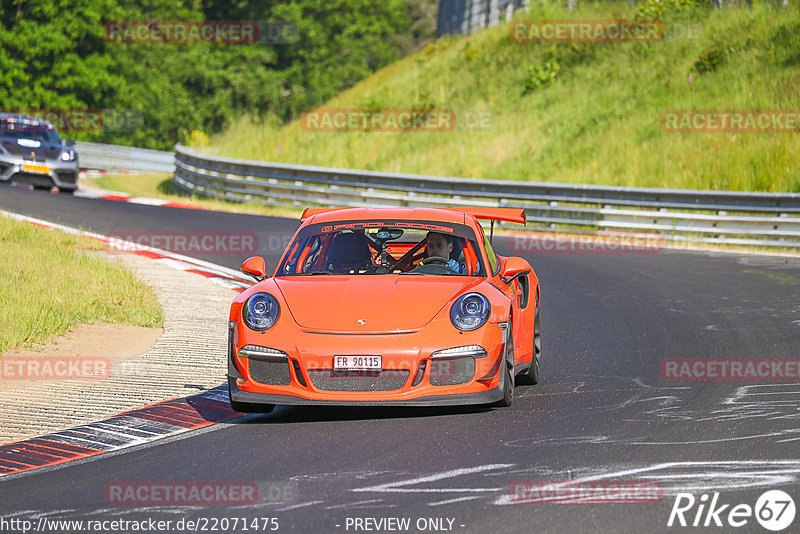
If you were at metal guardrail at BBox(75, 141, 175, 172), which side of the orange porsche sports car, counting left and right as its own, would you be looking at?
back

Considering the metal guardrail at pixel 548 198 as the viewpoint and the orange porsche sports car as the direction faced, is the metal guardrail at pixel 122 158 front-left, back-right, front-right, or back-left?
back-right

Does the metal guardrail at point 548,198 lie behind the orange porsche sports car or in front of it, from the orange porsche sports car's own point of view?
behind

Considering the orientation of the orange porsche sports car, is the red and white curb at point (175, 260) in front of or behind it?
behind

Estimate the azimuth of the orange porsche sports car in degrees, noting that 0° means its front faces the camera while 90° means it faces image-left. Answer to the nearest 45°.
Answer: approximately 0°
